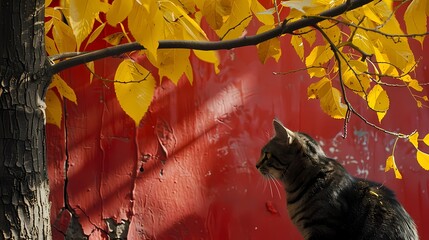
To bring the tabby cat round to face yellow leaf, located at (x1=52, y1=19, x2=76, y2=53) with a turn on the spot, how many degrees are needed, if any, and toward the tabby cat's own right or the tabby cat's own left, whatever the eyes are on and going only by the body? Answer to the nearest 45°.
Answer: approximately 45° to the tabby cat's own left

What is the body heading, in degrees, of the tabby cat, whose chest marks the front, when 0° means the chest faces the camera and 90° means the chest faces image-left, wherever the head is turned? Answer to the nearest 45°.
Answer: approximately 90°

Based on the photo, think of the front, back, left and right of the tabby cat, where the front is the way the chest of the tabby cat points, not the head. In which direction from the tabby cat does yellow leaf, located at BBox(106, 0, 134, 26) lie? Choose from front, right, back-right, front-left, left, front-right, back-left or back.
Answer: front

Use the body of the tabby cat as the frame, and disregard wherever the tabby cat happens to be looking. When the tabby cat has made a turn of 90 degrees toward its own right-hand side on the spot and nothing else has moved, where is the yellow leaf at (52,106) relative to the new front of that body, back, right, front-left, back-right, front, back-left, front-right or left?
back-left
